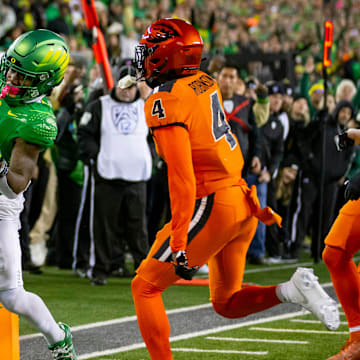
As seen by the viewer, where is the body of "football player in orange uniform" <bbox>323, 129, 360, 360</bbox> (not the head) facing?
to the viewer's left

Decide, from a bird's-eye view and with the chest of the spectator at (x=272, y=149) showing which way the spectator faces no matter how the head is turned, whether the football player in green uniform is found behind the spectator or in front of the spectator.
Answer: in front

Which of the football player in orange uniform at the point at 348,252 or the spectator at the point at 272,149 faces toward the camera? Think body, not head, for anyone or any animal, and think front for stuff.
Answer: the spectator

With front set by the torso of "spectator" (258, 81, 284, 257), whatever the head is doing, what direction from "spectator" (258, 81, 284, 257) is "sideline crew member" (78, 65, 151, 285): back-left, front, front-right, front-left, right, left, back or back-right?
front-right

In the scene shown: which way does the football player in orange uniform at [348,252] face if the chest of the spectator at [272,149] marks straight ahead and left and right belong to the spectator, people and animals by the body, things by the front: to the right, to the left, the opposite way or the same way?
to the right

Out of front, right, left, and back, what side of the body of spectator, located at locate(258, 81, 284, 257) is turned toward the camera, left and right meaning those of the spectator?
front

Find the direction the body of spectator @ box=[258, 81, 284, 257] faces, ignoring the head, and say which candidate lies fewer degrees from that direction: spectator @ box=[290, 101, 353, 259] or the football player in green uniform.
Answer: the football player in green uniform

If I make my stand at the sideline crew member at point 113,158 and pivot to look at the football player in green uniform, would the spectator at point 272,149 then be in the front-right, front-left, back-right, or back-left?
back-left

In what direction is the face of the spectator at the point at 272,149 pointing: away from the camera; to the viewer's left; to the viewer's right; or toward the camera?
toward the camera

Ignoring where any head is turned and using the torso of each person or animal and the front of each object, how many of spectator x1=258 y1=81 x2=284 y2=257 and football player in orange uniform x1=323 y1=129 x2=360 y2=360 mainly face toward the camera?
1

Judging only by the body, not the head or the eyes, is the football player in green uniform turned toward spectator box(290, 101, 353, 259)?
no
